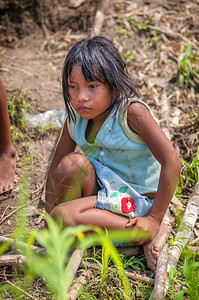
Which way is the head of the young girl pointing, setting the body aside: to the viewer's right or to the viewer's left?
to the viewer's left

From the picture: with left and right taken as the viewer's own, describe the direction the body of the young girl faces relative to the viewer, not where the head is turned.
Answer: facing the viewer and to the left of the viewer

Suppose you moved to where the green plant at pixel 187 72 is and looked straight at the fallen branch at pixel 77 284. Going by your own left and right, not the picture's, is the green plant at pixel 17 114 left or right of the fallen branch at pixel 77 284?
right

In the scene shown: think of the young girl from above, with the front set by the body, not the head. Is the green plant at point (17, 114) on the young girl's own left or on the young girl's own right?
on the young girl's own right
